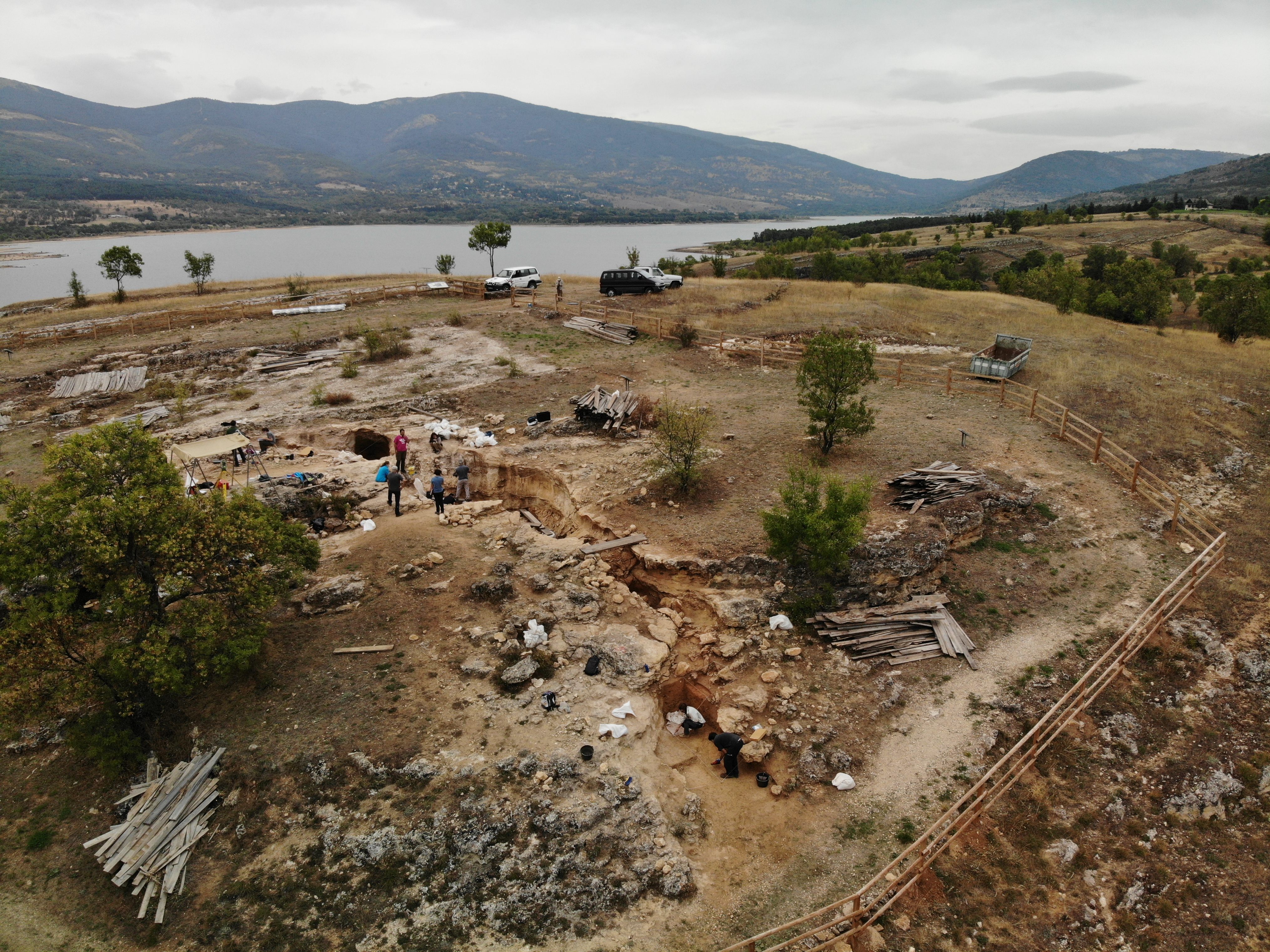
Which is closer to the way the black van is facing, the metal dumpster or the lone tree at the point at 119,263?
the metal dumpster

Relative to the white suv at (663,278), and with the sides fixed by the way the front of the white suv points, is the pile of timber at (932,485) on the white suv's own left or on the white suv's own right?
on the white suv's own right

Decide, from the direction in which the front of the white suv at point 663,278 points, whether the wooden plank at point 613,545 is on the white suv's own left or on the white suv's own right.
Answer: on the white suv's own right

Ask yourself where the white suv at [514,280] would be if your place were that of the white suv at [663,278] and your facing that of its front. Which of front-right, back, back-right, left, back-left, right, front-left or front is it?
back

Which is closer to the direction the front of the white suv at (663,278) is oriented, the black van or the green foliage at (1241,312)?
the green foliage

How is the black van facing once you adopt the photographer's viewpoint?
facing to the right of the viewer

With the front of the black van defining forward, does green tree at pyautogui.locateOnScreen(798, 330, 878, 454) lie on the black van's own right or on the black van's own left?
on the black van's own right

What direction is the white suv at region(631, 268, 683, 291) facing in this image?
to the viewer's right

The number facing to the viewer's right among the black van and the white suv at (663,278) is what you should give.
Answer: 2
